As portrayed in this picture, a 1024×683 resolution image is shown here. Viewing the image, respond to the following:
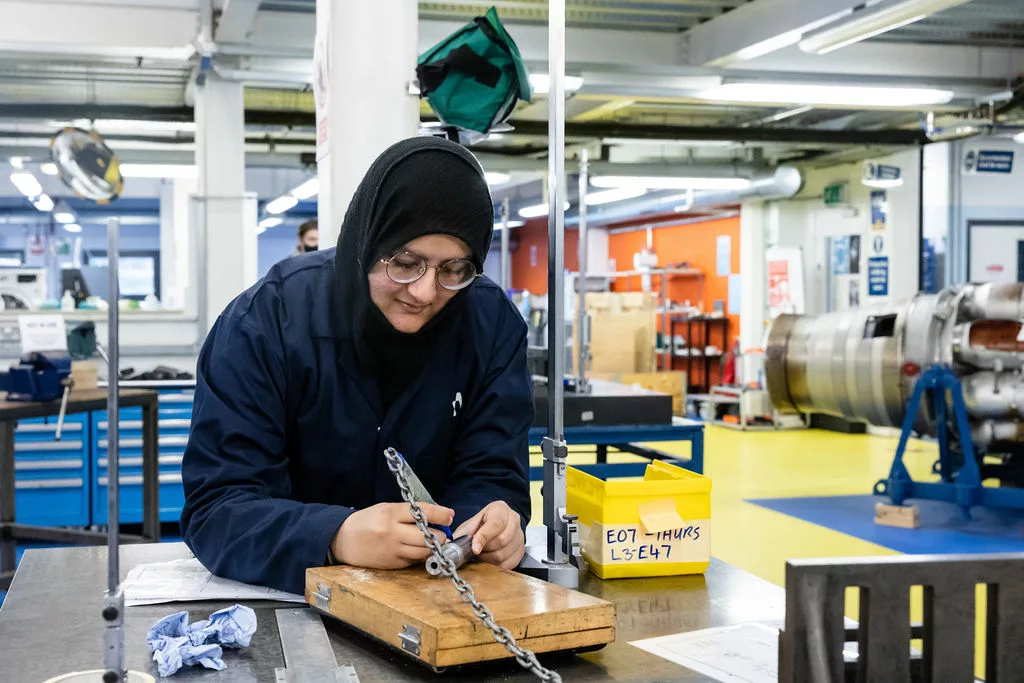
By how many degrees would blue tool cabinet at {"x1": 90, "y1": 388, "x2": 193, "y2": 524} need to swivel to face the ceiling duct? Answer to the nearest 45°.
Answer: approximately 135° to its left

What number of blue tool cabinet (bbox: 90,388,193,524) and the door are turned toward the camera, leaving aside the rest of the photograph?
2

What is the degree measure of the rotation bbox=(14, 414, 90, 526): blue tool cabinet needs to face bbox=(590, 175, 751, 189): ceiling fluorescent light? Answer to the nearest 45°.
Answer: approximately 135° to its left

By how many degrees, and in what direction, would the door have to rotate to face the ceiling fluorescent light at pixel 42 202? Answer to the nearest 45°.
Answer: approximately 90° to its right

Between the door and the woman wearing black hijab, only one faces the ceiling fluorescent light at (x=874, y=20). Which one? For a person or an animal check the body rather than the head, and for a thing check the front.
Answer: the door

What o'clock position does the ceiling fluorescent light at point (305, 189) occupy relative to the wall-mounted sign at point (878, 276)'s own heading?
The ceiling fluorescent light is roughly at 3 o'clock from the wall-mounted sign.

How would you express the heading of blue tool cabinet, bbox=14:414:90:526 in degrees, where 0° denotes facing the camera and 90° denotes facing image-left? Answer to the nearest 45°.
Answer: approximately 0°

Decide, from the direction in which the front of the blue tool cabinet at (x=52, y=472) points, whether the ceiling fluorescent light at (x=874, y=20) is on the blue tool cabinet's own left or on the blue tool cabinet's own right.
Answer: on the blue tool cabinet's own left
